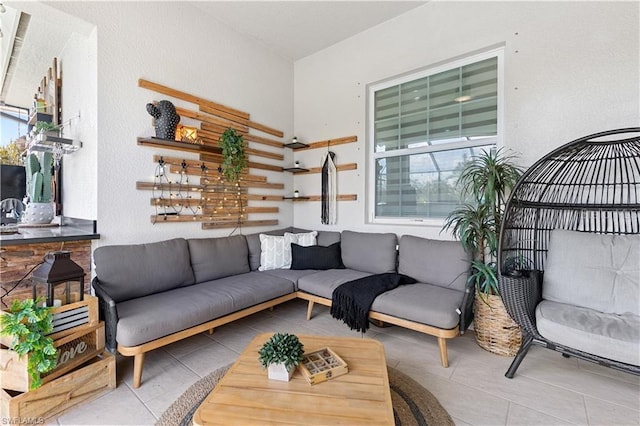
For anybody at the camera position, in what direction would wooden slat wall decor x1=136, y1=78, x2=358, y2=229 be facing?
facing the viewer and to the right of the viewer

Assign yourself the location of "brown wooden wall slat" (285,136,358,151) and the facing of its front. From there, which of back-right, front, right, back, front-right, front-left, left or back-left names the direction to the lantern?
front

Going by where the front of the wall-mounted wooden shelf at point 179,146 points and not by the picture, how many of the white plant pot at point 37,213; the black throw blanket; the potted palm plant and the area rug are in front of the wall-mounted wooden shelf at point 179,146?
3

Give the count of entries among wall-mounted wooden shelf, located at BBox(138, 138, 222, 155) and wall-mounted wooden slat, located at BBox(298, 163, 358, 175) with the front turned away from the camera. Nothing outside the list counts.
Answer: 0

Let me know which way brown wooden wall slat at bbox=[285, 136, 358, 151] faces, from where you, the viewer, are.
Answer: facing the viewer and to the left of the viewer

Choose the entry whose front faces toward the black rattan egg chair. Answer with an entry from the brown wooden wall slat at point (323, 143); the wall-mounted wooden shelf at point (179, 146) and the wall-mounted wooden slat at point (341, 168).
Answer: the wall-mounted wooden shelf at point (179, 146)

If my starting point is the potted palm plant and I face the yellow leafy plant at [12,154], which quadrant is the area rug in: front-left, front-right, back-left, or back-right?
front-left

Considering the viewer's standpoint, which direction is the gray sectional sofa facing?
facing the viewer

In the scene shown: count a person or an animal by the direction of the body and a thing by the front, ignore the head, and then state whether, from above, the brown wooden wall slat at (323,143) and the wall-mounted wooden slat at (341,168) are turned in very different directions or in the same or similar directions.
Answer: same or similar directions

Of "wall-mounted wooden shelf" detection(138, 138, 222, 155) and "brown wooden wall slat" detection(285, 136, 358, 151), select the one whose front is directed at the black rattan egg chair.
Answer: the wall-mounted wooden shelf

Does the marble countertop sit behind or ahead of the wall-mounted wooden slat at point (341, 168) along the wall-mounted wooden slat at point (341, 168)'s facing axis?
ahead

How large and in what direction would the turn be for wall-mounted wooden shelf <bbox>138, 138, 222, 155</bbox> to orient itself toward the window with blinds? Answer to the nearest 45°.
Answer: approximately 45° to its left

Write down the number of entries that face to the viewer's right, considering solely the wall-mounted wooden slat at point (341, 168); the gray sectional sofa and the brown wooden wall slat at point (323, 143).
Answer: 0

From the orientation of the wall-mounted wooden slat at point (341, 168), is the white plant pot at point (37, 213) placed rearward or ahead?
ahead

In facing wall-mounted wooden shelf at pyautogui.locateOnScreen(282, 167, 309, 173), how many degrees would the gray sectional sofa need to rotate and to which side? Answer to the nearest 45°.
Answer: approximately 180°
